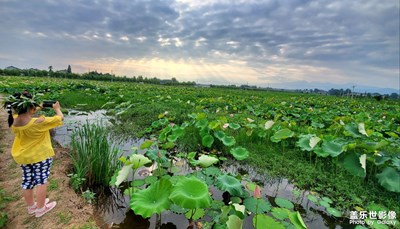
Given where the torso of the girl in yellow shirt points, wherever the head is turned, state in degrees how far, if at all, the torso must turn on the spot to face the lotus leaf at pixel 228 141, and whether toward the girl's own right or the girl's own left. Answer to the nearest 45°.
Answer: approximately 45° to the girl's own right

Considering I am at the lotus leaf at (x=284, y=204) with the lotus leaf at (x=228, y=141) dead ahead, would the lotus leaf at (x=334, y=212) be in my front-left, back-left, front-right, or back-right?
back-right

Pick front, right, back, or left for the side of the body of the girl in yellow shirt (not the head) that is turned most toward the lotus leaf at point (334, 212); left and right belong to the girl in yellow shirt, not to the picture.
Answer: right

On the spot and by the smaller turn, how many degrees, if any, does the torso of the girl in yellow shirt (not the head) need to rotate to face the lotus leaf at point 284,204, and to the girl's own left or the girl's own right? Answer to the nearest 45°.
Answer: approximately 90° to the girl's own right

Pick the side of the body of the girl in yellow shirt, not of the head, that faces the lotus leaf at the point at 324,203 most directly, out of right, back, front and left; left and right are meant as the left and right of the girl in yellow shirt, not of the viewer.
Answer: right

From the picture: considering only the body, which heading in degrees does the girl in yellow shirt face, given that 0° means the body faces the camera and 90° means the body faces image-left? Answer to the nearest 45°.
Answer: approximately 225°

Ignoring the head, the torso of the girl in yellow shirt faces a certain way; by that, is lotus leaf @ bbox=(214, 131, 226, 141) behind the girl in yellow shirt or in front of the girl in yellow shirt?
in front

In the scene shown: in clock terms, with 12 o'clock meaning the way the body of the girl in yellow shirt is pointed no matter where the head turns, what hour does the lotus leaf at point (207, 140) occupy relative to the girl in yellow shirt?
The lotus leaf is roughly at 1 o'clock from the girl in yellow shirt.

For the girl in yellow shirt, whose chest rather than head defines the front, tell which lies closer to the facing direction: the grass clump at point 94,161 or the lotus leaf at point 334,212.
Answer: the grass clump

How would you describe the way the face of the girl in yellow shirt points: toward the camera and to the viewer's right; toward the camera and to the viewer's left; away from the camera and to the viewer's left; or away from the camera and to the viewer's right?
away from the camera and to the viewer's right

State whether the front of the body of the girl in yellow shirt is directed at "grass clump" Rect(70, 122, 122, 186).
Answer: yes
